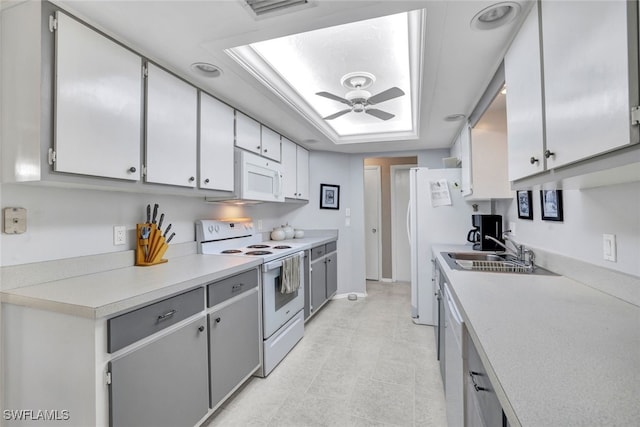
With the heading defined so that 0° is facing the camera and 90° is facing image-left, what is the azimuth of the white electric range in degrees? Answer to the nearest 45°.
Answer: approximately 315°

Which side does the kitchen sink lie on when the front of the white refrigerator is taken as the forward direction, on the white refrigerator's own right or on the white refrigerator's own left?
on the white refrigerator's own left

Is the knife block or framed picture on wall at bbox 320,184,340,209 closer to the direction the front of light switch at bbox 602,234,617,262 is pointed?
the knife block

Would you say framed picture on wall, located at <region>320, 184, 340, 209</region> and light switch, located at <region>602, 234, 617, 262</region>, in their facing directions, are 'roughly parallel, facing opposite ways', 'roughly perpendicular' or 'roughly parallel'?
roughly perpendicular

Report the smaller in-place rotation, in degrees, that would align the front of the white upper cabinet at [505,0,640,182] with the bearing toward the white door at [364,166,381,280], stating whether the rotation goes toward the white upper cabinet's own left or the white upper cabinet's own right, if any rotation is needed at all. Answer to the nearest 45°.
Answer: approximately 90° to the white upper cabinet's own right

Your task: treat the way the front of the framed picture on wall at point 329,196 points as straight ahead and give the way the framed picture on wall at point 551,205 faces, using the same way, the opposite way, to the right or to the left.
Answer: to the right

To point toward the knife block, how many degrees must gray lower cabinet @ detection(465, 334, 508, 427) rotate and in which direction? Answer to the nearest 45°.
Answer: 0° — it already faces it

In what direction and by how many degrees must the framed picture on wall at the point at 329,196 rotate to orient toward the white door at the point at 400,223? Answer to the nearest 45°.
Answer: approximately 135° to its left

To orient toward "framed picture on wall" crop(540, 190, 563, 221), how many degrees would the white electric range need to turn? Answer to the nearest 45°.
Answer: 0° — it already faces it
